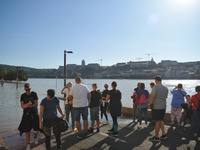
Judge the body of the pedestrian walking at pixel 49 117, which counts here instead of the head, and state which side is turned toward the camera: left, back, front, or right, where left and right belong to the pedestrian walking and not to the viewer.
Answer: front

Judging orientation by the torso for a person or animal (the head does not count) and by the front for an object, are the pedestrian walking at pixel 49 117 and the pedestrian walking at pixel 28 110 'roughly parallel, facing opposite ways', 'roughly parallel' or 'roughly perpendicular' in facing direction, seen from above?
roughly parallel

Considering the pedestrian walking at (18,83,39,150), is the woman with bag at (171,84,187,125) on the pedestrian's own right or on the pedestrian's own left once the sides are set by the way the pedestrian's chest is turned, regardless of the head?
on the pedestrian's own left

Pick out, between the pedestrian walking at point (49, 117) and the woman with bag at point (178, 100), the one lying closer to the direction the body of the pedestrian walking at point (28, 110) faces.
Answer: the pedestrian walking

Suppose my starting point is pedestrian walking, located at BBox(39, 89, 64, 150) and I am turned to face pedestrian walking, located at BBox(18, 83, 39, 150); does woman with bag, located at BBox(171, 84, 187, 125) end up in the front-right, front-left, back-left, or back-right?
back-right

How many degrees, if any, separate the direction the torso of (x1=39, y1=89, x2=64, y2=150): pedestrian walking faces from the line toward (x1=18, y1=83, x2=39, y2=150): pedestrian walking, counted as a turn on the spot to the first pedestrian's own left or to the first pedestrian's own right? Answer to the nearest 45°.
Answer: approximately 135° to the first pedestrian's own right

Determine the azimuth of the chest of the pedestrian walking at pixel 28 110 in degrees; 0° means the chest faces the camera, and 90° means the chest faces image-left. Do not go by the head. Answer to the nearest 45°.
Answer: approximately 0°

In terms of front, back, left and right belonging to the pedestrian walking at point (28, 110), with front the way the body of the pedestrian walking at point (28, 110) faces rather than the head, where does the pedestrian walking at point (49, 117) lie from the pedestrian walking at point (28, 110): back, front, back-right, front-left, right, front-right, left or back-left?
front-left
